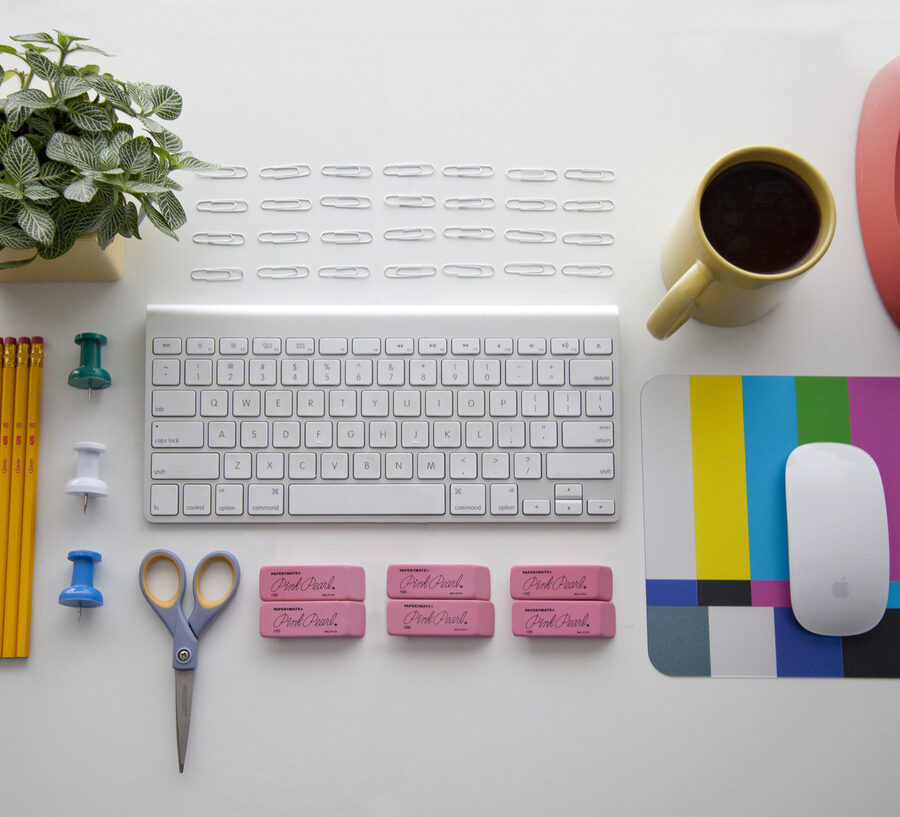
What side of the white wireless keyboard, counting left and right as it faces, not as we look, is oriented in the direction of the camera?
front

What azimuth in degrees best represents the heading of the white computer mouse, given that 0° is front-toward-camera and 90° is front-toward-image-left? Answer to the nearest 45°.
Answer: approximately 180°

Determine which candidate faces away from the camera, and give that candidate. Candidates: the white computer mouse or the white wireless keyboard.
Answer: the white computer mouse

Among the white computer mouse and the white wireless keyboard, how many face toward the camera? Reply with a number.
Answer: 1
